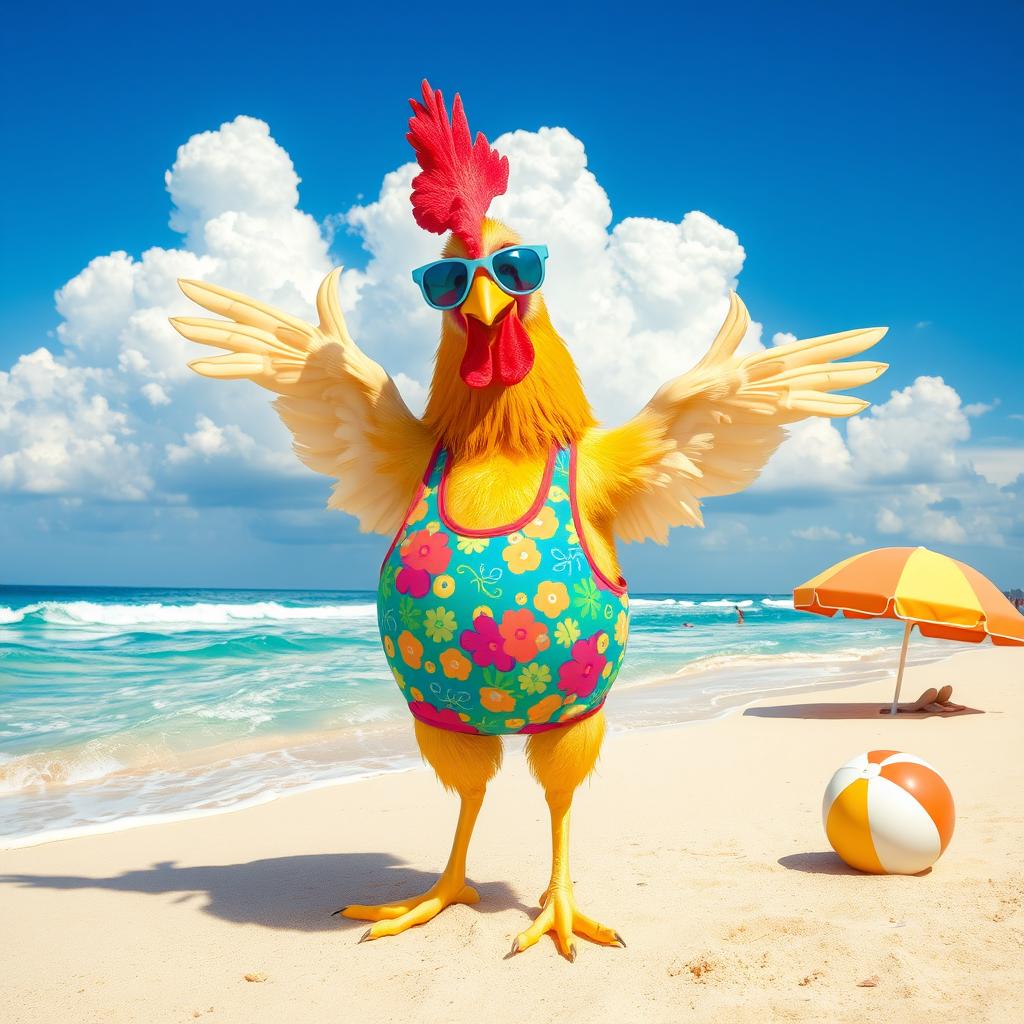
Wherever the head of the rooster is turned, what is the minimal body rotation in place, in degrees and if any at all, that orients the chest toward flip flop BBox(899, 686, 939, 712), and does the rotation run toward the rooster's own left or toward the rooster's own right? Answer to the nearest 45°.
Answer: approximately 135° to the rooster's own left

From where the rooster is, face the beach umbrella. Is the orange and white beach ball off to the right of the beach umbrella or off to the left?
right

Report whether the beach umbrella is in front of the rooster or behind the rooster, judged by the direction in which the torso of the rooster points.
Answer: behind

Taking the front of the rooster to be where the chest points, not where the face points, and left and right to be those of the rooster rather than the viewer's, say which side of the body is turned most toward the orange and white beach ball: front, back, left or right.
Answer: left

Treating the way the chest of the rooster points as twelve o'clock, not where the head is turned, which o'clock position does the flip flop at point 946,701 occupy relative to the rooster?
The flip flop is roughly at 7 o'clock from the rooster.

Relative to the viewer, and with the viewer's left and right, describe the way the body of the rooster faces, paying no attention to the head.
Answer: facing the viewer
